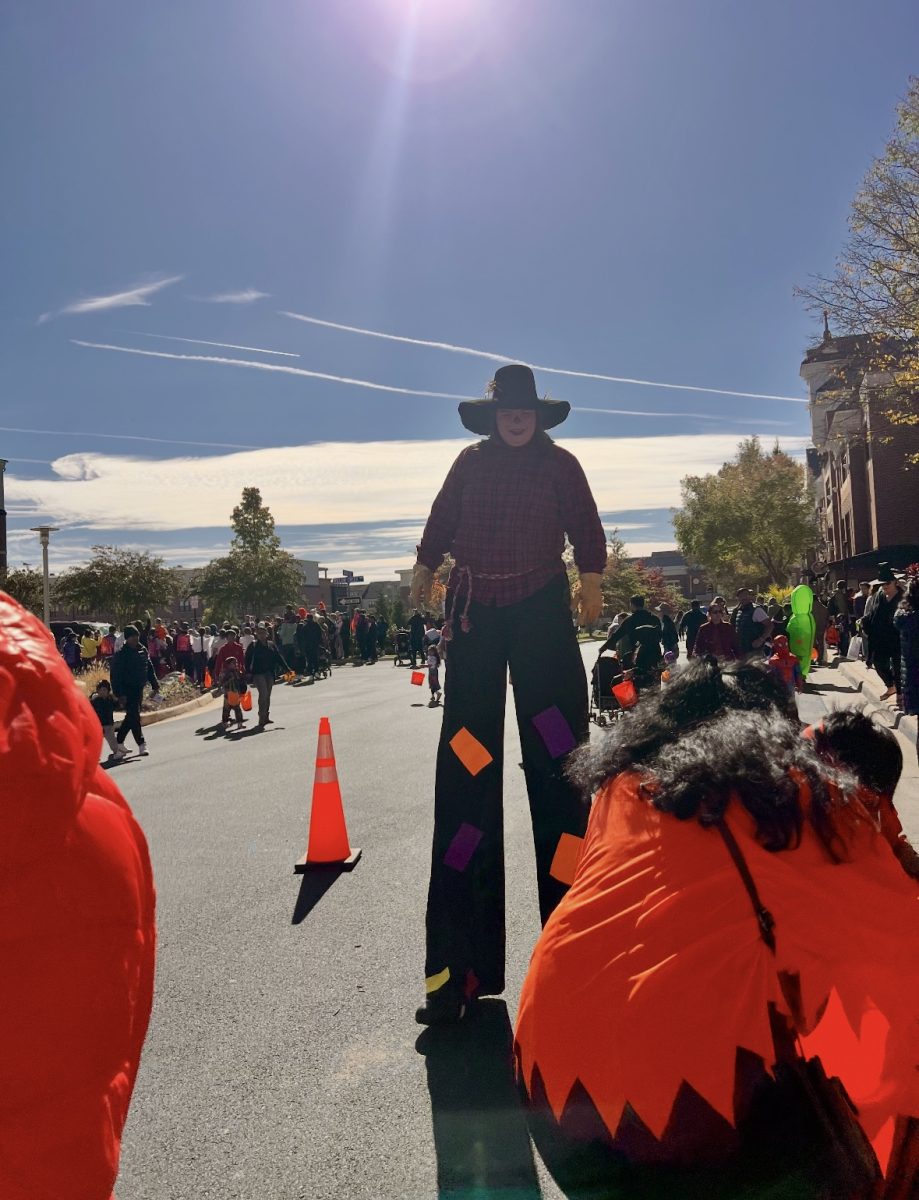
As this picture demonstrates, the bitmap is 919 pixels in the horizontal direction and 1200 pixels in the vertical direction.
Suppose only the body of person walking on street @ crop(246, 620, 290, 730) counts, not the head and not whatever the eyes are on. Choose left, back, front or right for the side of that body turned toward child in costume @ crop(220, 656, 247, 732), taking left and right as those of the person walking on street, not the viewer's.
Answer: right

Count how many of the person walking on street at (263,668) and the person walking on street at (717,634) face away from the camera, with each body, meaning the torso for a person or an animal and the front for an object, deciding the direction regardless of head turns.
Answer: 0

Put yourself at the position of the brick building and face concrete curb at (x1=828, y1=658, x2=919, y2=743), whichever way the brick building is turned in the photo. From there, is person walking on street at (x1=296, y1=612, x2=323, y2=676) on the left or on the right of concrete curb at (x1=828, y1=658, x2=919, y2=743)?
right

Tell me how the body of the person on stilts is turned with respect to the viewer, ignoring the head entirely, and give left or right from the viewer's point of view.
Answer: facing the viewer

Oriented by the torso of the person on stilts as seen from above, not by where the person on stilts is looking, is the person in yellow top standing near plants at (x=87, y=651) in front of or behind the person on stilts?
behind

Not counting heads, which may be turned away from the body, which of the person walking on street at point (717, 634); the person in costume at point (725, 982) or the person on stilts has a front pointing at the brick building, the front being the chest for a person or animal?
the person in costume

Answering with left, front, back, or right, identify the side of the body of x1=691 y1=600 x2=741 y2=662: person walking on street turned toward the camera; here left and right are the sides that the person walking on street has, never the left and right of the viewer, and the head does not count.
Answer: front

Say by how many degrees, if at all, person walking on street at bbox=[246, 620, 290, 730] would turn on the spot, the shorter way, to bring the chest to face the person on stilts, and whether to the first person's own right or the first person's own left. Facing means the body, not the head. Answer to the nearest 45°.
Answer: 0° — they already face them

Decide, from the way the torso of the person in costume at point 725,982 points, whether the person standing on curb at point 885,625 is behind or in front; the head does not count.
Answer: in front

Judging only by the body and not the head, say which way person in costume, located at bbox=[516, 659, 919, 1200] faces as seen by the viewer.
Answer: away from the camera

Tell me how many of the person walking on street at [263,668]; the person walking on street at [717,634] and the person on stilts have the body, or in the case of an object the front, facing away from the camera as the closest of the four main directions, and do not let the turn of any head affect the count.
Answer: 0

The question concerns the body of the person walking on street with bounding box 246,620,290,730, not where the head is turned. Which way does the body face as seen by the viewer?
toward the camera

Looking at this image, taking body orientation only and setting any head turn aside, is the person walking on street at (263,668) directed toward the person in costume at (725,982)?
yes

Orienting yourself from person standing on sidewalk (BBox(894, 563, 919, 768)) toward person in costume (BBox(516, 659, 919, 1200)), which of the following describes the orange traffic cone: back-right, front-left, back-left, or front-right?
front-right

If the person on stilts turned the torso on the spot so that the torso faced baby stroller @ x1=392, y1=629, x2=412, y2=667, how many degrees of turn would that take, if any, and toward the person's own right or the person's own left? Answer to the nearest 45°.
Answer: approximately 180°
